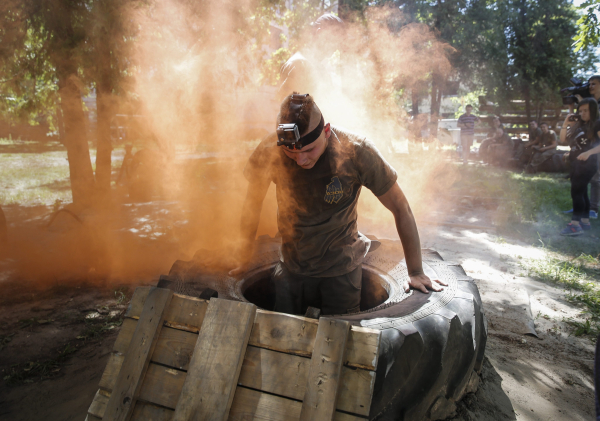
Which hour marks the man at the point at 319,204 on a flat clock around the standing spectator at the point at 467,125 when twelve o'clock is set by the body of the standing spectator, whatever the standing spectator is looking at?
The man is roughly at 12 o'clock from the standing spectator.

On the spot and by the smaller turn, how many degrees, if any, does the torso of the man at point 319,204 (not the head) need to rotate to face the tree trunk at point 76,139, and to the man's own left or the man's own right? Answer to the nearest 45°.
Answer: approximately 135° to the man's own right

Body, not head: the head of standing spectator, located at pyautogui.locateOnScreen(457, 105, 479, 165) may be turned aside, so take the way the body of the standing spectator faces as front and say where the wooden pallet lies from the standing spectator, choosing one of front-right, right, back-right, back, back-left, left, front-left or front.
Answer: front

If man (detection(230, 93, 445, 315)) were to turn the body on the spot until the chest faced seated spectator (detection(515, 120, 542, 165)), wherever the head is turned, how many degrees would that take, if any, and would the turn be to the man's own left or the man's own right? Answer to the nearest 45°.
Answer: approximately 135° to the man's own left

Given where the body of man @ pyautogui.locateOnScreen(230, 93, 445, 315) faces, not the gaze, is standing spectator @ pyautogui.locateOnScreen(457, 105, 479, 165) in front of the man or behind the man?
behind

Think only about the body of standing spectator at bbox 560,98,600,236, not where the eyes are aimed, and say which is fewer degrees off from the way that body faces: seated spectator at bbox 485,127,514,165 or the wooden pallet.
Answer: the wooden pallet

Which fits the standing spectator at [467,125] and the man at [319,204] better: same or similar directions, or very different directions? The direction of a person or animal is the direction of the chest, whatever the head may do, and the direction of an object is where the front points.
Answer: same or similar directions

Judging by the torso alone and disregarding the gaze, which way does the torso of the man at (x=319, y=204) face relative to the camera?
toward the camera

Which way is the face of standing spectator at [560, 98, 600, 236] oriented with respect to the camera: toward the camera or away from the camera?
toward the camera

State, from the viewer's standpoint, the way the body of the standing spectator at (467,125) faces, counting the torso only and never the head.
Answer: toward the camera

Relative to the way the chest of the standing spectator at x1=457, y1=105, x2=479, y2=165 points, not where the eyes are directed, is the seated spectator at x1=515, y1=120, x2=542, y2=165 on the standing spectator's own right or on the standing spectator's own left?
on the standing spectator's own left

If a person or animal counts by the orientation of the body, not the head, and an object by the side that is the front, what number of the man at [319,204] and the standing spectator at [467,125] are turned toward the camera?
2
